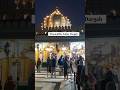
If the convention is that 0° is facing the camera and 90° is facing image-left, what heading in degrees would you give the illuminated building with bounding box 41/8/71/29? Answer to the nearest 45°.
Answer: approximately 0°
